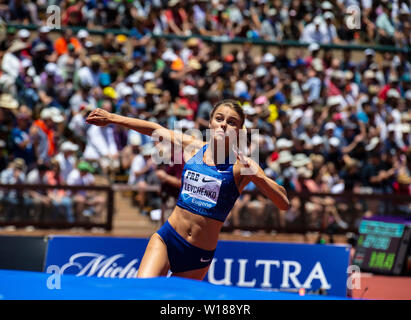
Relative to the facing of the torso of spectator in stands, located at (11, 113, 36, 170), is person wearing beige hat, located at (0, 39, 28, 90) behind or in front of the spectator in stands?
behind

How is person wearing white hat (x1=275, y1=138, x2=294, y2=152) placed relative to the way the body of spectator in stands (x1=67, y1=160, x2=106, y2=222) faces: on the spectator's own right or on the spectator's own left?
on the spectator's own left

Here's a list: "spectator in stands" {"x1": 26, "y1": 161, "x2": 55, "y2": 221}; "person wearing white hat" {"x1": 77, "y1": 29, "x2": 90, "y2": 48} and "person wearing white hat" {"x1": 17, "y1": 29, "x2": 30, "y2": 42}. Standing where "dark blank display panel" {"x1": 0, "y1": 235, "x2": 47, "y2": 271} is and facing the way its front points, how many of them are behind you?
3

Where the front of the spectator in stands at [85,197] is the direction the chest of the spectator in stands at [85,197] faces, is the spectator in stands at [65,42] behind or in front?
behind

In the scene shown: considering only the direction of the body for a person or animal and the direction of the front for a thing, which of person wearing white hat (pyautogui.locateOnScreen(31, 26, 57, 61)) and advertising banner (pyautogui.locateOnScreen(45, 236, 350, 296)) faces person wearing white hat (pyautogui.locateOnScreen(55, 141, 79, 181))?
person wearing white hat (pyautogui.locateOnScreen(31, 26, 57, 61))

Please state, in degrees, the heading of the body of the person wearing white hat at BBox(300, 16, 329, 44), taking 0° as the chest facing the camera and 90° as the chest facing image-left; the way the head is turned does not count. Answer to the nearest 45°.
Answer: approximately 0°

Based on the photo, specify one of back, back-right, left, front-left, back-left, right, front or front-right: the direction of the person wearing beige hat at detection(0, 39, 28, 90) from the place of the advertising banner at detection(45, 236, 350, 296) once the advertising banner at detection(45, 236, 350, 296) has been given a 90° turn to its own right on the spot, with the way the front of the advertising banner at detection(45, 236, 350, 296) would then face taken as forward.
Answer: front-right

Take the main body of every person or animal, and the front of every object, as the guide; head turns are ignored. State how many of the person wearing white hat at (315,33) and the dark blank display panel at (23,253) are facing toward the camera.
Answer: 2

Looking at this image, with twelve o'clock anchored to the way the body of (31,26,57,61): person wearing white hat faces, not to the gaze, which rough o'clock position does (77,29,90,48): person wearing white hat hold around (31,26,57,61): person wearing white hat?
(77,29,90,48): person wearing white hat is roughly at 8 o'clock from (31,26,57,61): person wearing white hat.

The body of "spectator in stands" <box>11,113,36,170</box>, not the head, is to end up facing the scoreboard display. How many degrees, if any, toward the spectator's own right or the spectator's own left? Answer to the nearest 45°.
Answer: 0° — they already face it

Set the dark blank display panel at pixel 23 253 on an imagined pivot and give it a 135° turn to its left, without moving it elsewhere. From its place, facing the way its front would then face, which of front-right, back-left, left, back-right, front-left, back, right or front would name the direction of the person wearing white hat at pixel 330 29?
front

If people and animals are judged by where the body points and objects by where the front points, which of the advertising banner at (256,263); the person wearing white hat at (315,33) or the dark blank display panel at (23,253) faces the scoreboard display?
the person wearing white hat

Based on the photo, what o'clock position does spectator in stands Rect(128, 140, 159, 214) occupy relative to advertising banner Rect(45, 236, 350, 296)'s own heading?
The spectator in stands is roughly at 5 o'clock from the advertising banner.
